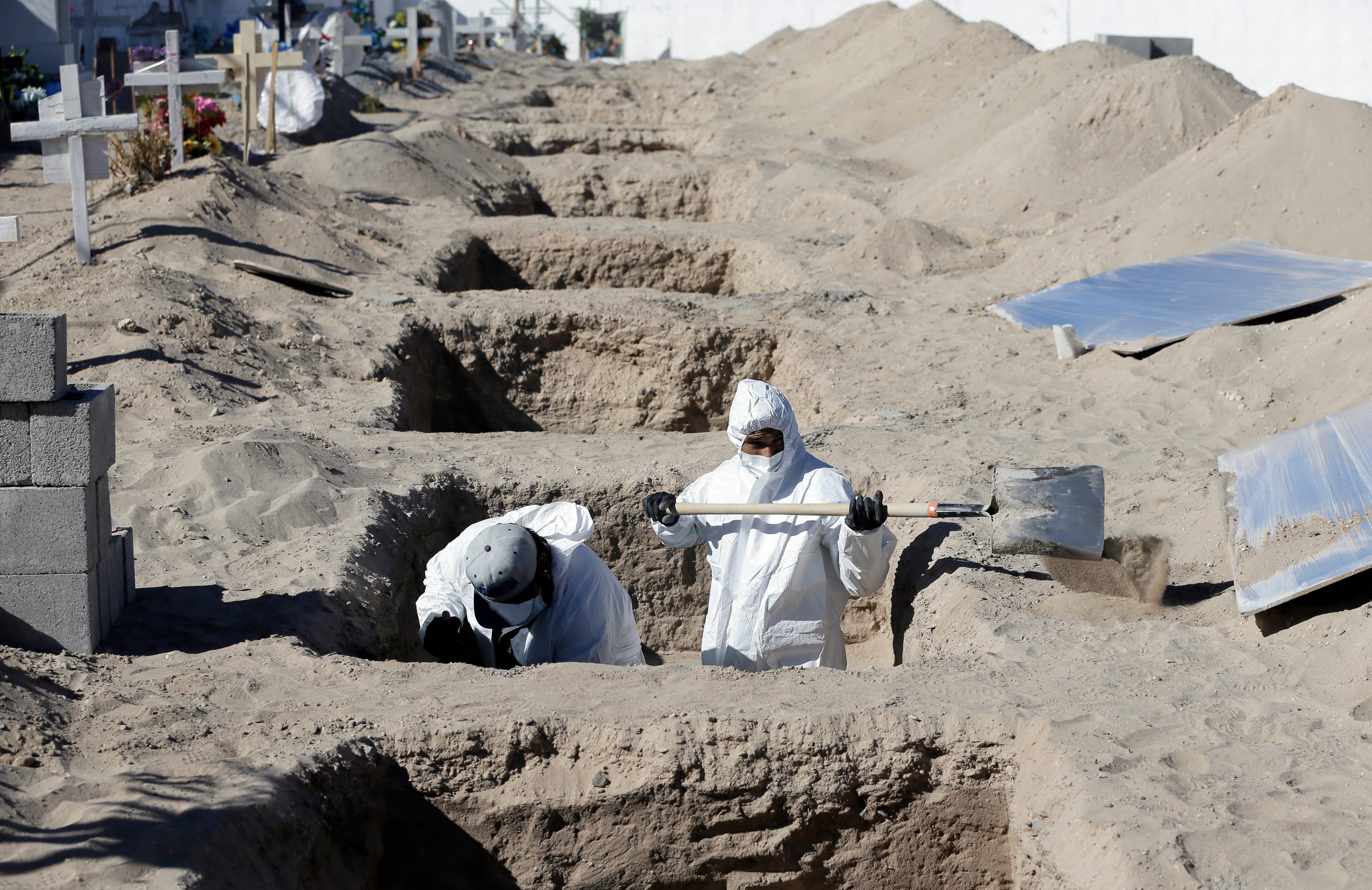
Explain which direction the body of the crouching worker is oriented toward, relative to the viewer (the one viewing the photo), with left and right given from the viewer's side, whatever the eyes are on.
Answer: facing the viewer and to the left of the viewer

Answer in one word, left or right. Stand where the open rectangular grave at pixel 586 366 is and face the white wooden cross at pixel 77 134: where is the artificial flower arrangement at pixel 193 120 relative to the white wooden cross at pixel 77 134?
right

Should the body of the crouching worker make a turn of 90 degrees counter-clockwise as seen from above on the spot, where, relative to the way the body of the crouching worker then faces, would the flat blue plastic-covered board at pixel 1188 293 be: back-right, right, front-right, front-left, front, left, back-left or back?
left

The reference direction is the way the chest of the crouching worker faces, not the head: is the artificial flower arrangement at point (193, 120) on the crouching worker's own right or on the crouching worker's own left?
on the crouching worker's own right

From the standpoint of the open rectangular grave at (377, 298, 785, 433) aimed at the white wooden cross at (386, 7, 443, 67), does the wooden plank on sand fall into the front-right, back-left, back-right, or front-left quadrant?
front-left

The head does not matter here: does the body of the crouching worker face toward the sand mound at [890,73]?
no

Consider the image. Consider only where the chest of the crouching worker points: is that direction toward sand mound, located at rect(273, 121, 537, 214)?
no

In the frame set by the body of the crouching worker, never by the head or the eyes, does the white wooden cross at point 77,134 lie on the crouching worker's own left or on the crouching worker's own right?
on the crouching worker's own right

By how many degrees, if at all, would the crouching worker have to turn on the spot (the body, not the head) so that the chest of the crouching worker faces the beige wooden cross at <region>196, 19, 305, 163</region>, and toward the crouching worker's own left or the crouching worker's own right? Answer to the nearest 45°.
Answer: approximately 135° to the crouching worker's own right

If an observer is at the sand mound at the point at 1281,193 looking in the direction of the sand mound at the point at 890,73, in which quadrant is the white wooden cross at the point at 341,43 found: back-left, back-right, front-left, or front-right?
front-left

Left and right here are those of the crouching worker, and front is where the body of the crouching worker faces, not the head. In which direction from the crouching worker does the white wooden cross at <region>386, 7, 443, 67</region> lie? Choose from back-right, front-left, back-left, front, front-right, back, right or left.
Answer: back-right

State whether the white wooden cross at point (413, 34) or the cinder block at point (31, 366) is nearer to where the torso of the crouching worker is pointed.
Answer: the cinder block

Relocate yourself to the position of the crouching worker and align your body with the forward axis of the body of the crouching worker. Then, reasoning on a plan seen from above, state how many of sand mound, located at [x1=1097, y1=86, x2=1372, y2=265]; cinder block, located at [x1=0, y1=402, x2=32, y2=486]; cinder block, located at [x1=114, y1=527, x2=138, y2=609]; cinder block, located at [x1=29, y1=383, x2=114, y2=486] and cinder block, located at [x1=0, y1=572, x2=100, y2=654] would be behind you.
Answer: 1

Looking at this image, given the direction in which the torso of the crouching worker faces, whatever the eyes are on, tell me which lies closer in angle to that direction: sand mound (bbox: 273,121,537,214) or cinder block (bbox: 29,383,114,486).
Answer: the cinder block

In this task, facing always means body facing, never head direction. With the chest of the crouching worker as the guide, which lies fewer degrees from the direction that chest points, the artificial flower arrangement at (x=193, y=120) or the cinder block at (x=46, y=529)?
the cinder block
